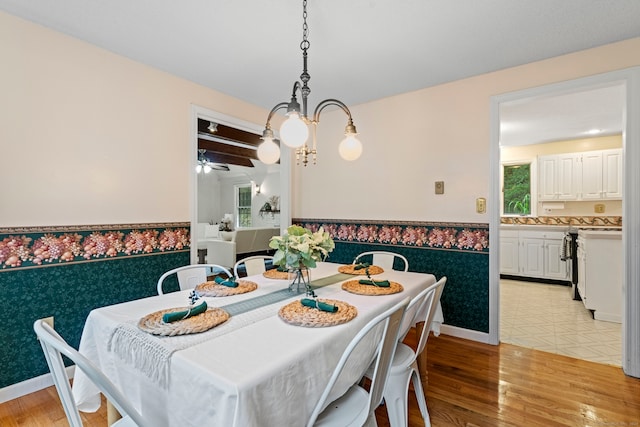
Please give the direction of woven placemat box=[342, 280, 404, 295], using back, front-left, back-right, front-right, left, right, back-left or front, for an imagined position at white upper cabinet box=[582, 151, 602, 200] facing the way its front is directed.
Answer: front

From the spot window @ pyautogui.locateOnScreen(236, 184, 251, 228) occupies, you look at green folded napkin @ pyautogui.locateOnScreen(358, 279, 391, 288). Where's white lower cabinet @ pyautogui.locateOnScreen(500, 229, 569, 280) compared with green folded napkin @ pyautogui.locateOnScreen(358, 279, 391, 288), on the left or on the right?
left

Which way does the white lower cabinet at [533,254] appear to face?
toward the camera

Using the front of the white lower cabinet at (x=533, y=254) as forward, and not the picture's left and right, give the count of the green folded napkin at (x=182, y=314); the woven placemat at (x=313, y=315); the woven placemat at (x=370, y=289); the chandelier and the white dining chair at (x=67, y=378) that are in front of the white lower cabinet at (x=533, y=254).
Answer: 5

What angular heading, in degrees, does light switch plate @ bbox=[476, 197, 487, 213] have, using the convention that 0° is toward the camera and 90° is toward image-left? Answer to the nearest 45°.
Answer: approximately 0°

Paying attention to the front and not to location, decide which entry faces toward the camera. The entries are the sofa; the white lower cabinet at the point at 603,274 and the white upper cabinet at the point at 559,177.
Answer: the white upper cabinet

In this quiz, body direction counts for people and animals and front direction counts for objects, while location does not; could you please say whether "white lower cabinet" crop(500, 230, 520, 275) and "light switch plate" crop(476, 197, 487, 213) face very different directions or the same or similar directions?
same or similar directions

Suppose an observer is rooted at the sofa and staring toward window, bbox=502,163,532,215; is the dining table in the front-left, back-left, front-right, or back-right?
front-right

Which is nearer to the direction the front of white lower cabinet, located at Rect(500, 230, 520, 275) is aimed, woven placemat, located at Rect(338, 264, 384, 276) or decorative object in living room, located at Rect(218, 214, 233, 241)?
the woven placemat

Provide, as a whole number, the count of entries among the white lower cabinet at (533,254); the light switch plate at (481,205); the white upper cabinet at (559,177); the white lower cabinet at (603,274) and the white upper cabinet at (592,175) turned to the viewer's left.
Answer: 1

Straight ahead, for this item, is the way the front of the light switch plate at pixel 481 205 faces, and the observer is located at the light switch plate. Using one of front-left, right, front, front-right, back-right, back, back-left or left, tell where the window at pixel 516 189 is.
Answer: back

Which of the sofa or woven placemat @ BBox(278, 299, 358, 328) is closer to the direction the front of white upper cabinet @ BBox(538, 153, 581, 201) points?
the woven placemat

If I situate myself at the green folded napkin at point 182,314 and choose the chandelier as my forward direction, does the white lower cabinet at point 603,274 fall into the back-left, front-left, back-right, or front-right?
front-right
